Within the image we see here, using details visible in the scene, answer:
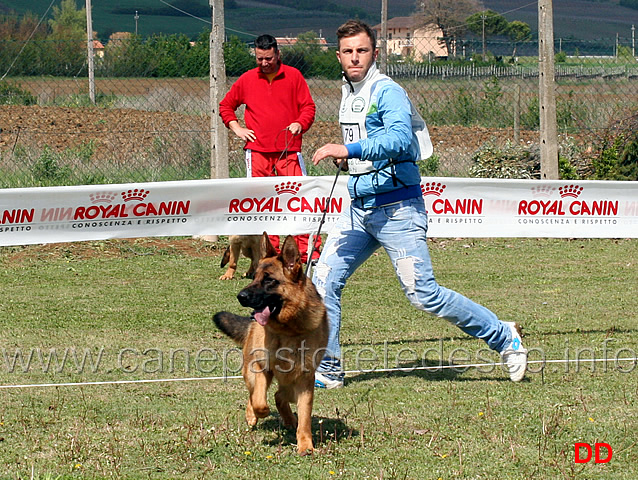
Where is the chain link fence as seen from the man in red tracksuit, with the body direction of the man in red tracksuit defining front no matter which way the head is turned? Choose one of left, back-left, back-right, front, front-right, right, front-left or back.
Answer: back

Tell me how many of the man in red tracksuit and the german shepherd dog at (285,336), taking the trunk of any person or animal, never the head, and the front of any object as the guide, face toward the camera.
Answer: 2

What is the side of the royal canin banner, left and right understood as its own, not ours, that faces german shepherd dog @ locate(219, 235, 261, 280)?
back

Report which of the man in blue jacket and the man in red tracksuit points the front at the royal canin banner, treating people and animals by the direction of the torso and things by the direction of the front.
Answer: the man in red tracksuit

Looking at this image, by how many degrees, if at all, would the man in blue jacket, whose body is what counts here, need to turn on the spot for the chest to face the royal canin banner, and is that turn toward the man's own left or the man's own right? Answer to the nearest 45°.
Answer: approximately 135° to the man's own right

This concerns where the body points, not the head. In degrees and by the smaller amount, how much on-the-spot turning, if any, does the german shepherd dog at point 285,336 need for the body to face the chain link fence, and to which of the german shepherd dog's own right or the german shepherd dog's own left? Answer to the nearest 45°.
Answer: approximately 180°
